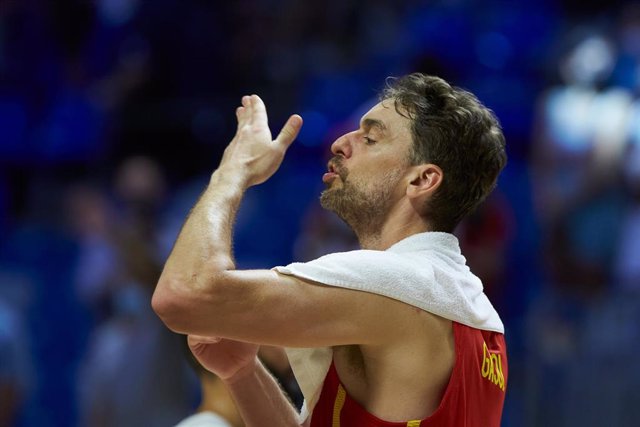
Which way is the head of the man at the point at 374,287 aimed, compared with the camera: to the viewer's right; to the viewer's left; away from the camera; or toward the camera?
to the viewer's left

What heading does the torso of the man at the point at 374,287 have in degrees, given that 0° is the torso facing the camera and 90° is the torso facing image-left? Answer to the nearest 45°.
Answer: approximately 90°
